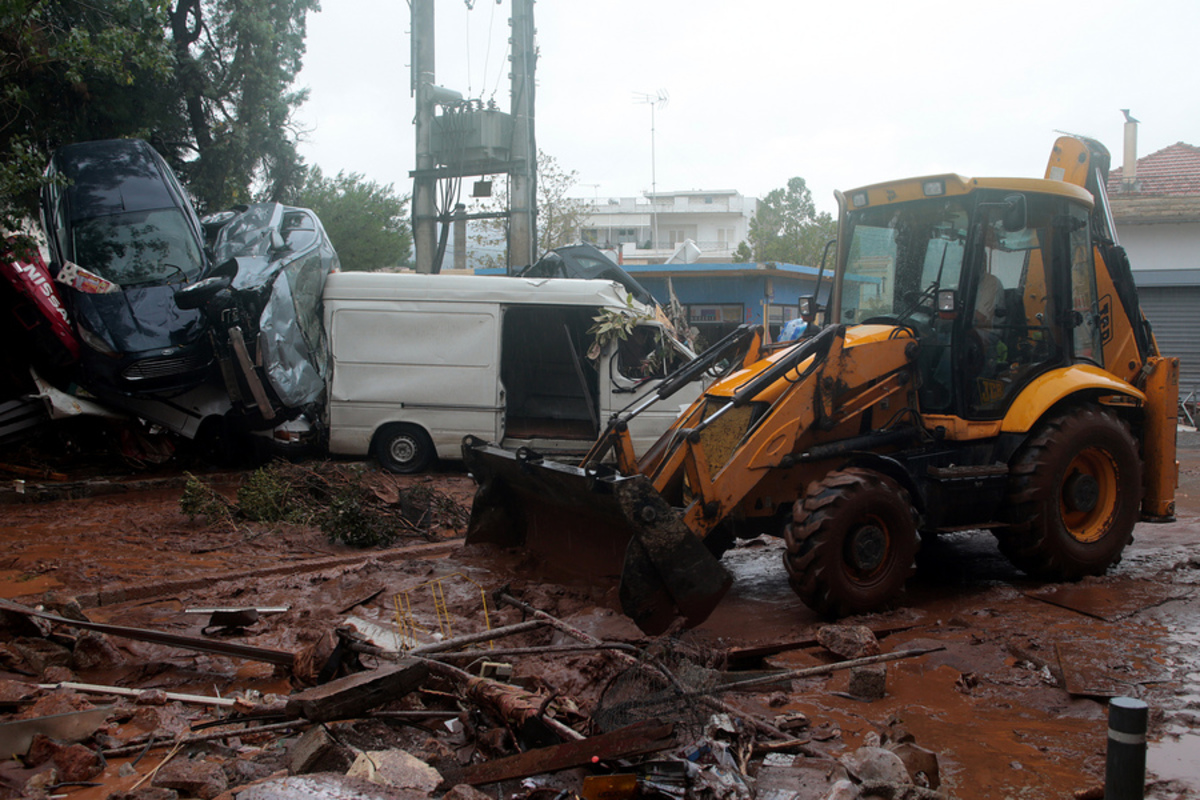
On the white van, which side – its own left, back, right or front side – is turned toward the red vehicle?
back

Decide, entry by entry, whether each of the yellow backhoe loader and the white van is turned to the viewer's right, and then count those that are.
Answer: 1

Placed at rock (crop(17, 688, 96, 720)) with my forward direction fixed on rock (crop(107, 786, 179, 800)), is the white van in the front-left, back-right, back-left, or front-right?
back-left

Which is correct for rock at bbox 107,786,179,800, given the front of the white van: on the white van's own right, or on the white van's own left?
on the white van's own right

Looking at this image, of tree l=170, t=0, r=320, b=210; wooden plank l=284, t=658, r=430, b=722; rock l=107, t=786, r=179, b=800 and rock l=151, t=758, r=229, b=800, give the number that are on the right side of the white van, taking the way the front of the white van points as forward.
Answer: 3

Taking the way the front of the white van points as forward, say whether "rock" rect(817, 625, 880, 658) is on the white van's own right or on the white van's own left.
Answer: on the white van's own right

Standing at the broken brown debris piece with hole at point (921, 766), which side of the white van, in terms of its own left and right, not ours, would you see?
right

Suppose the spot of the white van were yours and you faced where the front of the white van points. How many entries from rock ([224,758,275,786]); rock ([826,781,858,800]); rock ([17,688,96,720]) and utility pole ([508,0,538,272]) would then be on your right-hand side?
3

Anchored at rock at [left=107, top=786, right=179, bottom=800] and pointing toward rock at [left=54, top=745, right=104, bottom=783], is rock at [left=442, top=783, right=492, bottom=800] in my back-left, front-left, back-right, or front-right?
back-right

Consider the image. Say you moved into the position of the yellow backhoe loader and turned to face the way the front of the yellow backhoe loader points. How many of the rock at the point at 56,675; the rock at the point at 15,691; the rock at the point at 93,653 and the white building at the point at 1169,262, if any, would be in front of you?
3

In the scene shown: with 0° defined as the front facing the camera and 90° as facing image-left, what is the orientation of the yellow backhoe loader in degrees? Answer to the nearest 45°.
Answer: approximately 45°

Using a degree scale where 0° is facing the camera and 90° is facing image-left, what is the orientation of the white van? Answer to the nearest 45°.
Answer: approximately 270°

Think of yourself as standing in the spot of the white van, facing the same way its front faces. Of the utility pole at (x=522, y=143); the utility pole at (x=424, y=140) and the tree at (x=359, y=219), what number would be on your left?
3
